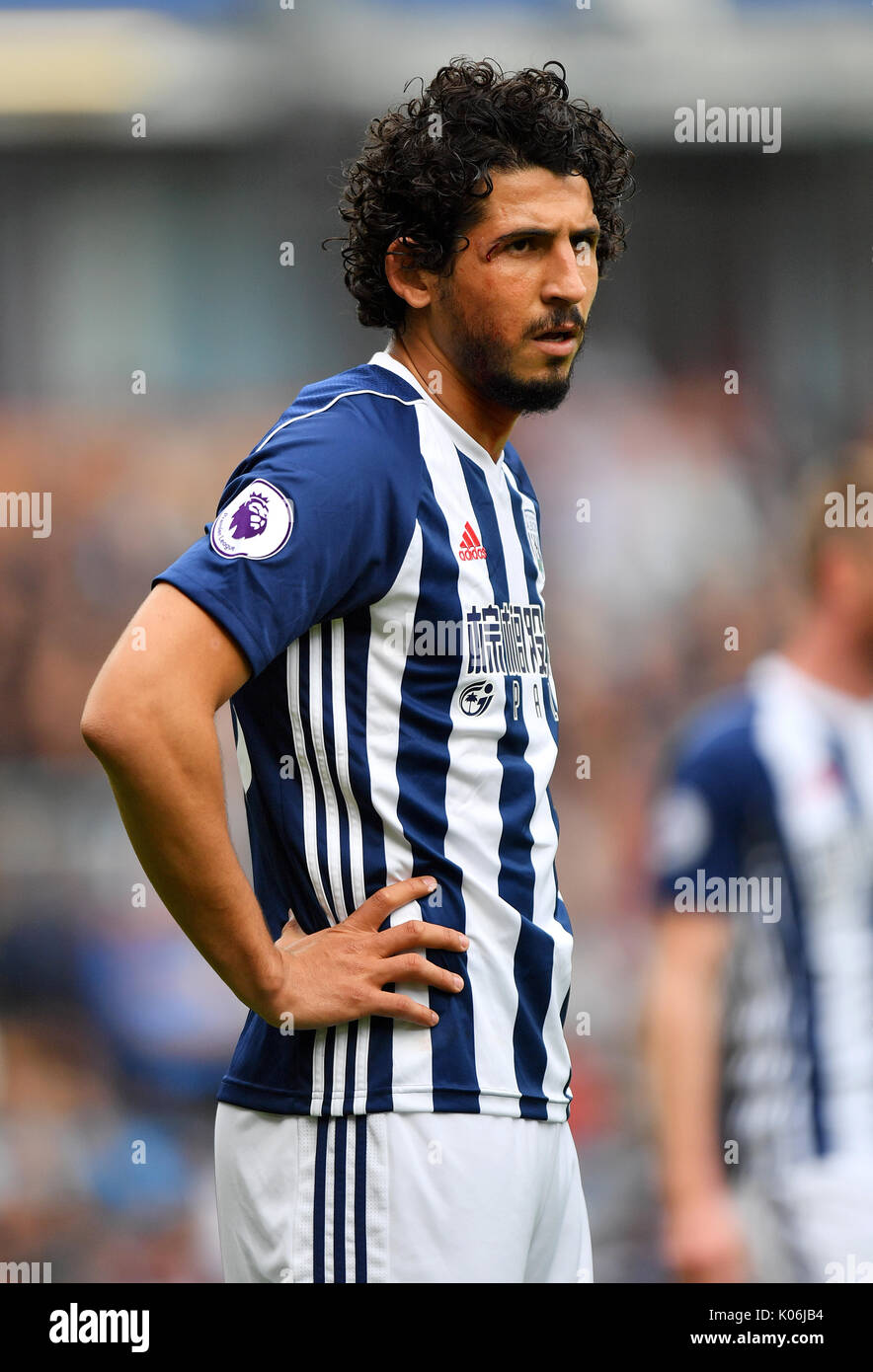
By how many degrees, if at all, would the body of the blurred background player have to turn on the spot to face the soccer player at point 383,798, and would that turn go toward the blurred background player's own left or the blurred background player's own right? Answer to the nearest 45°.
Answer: approximately 45° to the blurred background player's own right

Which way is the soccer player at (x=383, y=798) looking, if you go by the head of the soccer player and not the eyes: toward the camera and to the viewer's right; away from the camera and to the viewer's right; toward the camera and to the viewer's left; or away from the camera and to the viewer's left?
toward the camera and to the viewer's right

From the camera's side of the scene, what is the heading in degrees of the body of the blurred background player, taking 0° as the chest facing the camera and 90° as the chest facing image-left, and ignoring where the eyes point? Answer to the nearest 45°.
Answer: approximately 315°

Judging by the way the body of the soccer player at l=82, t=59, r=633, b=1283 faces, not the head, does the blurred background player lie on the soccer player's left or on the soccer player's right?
on the soccer player's left
